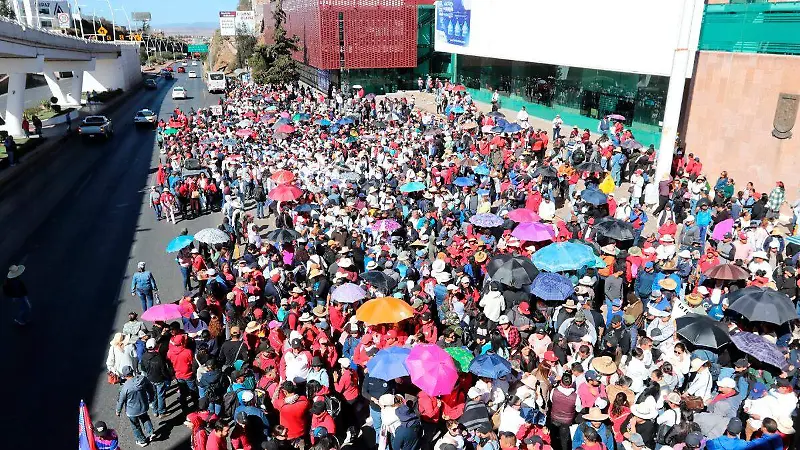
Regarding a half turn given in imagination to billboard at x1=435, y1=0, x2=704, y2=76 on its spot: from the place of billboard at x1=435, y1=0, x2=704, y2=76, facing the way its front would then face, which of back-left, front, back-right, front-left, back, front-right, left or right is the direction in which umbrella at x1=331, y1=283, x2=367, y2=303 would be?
back-right

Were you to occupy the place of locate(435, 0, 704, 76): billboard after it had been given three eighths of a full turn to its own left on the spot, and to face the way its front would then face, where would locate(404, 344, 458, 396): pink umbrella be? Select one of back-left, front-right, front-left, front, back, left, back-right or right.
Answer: right

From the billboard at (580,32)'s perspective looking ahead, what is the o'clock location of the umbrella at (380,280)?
The umbrella is roughly at 11 o'clock from the billboard.

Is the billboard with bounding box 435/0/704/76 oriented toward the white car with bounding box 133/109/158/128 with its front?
no

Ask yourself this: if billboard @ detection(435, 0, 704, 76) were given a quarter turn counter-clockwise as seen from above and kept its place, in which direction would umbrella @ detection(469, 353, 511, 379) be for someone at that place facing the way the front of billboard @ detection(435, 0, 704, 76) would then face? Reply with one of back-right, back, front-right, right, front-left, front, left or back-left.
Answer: front-right

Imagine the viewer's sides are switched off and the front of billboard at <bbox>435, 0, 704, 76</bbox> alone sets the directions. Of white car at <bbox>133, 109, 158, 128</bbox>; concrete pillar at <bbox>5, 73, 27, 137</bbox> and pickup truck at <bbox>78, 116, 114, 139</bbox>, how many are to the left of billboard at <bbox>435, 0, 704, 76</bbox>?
0

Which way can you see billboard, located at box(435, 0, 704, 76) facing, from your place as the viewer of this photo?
facing the viewer and to the left of the viewer

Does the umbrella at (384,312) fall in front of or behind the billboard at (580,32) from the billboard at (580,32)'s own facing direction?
in front

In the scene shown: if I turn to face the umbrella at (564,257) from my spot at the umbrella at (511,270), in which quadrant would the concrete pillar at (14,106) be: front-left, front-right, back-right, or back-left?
back-left

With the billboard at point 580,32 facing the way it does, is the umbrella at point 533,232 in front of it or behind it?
in front

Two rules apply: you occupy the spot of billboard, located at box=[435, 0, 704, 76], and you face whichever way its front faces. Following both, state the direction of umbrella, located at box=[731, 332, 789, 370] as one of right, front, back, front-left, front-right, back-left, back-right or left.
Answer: front-left

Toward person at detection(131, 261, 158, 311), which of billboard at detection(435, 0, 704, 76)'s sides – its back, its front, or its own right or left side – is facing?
front

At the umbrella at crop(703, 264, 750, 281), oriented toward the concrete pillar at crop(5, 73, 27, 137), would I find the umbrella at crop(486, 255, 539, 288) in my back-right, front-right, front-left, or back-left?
front-left

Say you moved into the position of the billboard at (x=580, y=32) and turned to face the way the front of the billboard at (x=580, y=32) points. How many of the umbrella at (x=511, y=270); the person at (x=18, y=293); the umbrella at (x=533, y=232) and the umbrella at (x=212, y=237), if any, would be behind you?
0

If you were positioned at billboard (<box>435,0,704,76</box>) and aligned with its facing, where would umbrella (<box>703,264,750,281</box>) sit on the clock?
The umbrella is roughly at 10 o'clock from the billboard.
